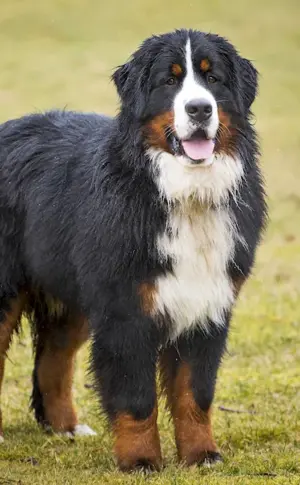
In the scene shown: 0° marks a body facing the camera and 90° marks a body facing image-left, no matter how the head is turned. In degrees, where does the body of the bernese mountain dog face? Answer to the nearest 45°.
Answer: approximately 315°
